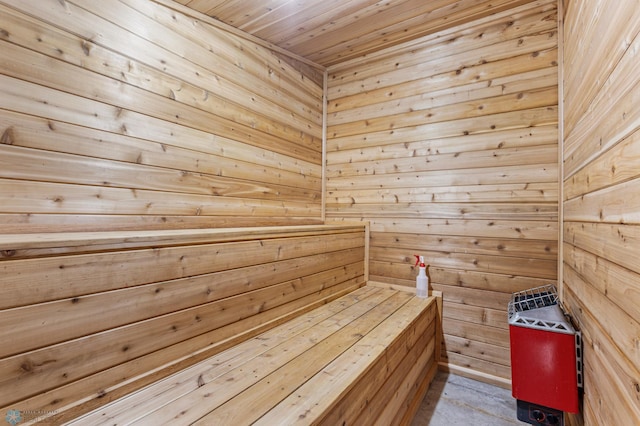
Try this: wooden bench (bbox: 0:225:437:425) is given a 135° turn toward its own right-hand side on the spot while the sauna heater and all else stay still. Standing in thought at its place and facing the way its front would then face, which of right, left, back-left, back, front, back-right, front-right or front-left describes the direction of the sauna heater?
back

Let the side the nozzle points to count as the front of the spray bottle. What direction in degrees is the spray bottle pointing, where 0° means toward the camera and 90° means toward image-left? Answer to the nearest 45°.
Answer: approximately 90°

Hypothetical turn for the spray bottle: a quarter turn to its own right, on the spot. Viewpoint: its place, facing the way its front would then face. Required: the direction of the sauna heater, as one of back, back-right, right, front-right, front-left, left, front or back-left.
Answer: back-right

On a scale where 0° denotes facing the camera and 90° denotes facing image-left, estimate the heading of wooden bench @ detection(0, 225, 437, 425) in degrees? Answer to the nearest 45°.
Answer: approximately 315°
